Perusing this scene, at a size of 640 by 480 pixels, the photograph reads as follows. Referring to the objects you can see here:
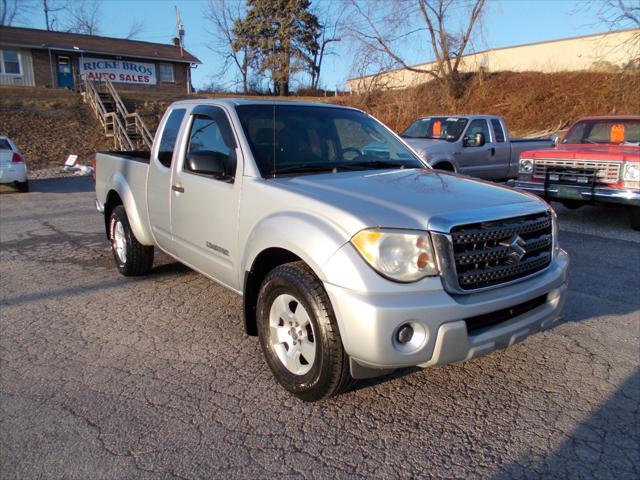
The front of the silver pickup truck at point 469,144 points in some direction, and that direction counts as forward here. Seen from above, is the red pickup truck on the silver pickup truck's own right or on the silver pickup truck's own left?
on the silver pickup truck's own left

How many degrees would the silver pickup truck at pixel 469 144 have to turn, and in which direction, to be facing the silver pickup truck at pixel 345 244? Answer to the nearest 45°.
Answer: approximately 45° to its left

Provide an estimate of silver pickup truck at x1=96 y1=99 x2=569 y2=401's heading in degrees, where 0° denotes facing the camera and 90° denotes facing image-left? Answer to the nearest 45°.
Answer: approximately 315°

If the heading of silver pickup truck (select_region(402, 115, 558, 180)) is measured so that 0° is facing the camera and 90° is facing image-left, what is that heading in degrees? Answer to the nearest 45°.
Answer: approximately 45°

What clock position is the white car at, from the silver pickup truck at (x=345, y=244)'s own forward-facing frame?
The white car is roughly at 6 o'clock from the silver pickup truck.

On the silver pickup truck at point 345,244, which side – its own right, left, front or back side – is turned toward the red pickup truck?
left

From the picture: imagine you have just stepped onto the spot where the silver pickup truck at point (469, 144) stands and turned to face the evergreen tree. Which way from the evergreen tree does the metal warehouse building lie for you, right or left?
right

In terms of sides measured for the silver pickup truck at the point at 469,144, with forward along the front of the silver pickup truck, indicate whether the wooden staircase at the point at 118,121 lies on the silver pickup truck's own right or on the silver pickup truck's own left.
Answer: on the silver pickup truck's own right

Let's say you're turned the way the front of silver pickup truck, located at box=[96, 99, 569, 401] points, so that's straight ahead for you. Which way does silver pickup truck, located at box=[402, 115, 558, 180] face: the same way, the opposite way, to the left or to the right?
to the right

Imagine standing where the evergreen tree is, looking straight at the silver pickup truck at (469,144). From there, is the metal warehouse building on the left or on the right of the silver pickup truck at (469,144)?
left

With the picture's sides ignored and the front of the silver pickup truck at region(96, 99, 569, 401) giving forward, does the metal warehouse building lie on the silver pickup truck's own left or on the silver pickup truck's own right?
on the silver pickup truck's own left

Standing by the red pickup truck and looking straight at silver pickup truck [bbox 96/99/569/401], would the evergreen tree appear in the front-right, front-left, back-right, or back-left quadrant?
back-right

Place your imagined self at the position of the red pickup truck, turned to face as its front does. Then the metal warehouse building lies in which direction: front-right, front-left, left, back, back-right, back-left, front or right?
back-right

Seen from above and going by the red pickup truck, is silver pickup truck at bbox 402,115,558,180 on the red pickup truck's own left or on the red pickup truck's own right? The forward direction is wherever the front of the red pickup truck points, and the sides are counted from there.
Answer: on the red pickup truck's own right

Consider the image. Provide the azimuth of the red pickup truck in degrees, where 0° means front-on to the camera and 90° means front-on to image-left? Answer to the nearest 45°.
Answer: approximately 45°
